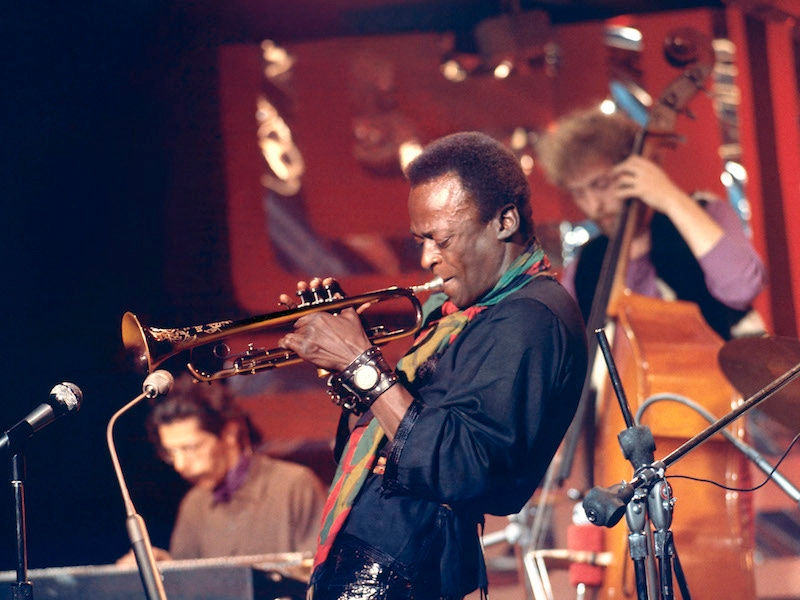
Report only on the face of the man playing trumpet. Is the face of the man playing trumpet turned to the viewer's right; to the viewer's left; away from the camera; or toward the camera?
to the viewer's left

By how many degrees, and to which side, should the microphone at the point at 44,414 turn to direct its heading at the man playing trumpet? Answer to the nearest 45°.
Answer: approximately 45° to its right

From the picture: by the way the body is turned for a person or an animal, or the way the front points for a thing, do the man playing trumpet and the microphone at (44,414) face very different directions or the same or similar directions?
very different directions

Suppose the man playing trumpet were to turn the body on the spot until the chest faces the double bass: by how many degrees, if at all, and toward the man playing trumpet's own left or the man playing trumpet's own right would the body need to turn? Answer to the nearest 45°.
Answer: approximately 135° to the man playing trumpet's own right

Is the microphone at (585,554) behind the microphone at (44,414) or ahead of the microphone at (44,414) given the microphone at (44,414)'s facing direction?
ahead

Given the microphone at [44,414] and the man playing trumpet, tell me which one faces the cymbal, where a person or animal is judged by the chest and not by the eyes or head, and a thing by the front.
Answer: the microphone

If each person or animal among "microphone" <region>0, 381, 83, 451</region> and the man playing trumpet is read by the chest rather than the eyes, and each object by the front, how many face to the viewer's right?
1

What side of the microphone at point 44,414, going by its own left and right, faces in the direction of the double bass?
front

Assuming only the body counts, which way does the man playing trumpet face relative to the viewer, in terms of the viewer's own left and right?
facing to the left of the viewer

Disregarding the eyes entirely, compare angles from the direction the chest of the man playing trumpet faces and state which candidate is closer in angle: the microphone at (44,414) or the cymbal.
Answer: the microphone

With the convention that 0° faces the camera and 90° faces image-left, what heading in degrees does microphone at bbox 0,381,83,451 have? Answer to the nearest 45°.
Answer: approximately 270°

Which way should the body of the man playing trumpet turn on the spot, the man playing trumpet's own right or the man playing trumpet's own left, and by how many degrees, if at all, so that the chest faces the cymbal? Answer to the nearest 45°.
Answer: approximately 135° to the man playing trumpet's own right

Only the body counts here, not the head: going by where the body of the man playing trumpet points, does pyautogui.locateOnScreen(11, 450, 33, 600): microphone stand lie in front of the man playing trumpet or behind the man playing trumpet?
in front
